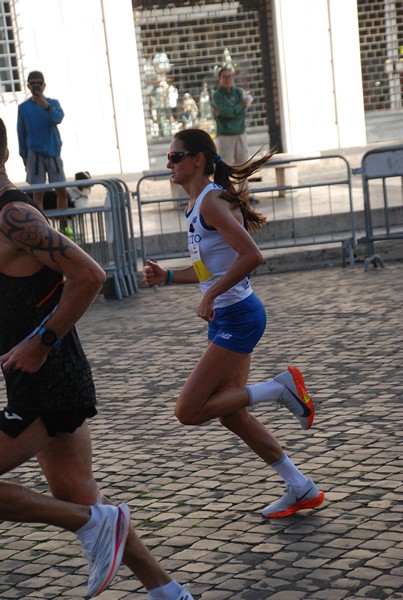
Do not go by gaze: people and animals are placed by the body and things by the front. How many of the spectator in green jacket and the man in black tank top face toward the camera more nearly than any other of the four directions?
1

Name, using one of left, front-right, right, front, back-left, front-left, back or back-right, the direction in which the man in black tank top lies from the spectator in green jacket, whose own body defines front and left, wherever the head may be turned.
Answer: front

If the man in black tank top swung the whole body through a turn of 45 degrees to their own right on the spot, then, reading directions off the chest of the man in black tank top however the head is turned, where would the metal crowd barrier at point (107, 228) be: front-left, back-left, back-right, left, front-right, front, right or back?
front-right

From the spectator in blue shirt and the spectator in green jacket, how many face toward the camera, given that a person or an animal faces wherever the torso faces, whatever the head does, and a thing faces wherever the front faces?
2

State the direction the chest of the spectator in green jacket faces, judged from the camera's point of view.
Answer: toward the camera

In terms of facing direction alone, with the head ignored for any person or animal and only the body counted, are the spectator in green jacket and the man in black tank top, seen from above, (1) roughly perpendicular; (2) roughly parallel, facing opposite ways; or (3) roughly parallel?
roughly perpendicular

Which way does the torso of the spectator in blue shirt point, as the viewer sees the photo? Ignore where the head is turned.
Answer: toward the camera

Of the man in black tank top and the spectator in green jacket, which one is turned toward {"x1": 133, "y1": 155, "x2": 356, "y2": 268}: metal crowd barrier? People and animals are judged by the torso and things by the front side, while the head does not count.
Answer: the spectator in green jacket

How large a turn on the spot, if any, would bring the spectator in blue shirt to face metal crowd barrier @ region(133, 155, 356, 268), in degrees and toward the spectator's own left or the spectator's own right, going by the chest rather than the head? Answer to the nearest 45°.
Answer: approximately 45° to the spectator's own left

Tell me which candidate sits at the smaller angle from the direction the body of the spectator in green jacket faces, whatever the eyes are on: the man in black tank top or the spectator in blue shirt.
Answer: the man in black tank top

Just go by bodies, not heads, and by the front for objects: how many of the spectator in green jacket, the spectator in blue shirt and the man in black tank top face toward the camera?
2

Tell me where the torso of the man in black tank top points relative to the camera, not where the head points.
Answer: to the viewer's left

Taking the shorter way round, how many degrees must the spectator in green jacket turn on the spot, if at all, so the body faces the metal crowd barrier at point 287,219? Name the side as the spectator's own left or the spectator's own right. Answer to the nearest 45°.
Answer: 0° — they already face it

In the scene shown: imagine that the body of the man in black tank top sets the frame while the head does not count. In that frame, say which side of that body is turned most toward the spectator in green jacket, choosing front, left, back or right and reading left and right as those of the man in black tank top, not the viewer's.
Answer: right
